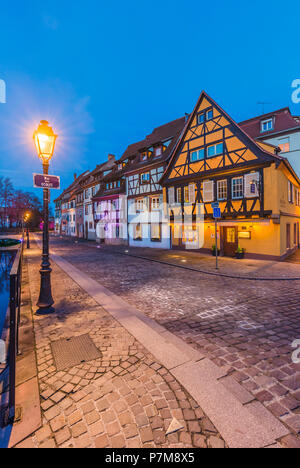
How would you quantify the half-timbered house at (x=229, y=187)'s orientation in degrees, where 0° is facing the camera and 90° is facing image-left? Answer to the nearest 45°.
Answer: approximately 45°

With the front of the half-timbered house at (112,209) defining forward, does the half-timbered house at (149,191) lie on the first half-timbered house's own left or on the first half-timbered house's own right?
on the first half-timbered house's own left

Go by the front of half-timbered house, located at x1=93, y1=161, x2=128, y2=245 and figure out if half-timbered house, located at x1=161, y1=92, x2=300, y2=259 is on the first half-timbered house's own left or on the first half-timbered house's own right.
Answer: on the first half-timbered house's own left

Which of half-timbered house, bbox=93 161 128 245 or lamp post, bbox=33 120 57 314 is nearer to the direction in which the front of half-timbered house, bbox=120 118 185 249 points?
the lamp post

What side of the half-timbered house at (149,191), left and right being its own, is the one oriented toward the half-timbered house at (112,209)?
right

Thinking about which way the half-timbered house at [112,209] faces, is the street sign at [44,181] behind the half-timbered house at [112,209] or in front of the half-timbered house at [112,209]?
in front

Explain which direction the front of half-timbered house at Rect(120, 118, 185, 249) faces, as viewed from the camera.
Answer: facing the viewer and to the left of the viewer

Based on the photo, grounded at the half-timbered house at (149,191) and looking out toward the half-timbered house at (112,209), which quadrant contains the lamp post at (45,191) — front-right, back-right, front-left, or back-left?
back-left

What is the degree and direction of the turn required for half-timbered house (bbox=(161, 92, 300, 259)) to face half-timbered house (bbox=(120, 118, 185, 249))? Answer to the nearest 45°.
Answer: approximately 90° to its right

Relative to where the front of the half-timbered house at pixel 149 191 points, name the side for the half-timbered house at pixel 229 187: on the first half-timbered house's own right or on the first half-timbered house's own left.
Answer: on the first half-timbered house's own left

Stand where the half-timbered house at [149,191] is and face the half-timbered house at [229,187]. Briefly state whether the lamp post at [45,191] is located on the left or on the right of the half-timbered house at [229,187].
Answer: right

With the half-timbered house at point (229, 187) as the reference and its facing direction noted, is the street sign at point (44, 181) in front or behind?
in front

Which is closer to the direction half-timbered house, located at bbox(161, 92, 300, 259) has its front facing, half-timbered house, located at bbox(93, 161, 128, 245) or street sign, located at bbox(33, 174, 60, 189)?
the street sign

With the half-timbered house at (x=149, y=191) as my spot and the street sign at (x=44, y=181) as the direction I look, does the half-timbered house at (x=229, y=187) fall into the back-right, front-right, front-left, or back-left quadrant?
front-left

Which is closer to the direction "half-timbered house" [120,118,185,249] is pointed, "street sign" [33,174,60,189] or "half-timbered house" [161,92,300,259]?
the street sign
